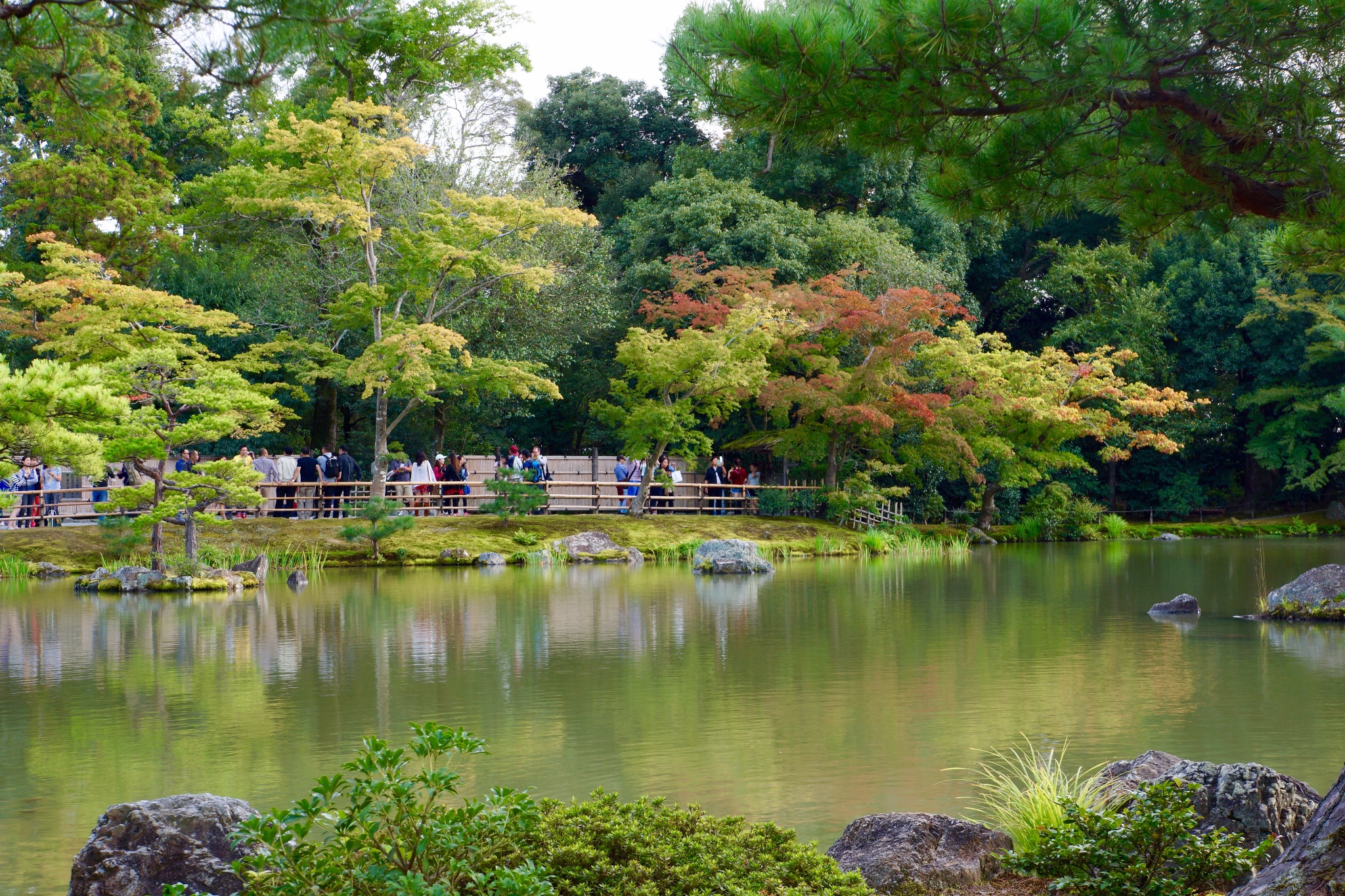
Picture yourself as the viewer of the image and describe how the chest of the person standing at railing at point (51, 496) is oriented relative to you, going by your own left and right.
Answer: facing the viewer

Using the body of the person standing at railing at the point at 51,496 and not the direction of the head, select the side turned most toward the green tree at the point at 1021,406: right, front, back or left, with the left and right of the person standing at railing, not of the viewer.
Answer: left

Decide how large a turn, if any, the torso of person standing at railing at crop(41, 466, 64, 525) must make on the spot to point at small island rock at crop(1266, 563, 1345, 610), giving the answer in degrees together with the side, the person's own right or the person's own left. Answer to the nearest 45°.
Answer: approximately 45° to the person's own left

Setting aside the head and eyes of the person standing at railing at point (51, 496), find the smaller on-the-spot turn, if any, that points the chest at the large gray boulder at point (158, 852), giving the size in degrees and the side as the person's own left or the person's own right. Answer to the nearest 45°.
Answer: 0° — they already face it

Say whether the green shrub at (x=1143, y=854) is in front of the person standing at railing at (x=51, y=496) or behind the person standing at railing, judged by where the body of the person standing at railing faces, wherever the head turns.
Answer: in front

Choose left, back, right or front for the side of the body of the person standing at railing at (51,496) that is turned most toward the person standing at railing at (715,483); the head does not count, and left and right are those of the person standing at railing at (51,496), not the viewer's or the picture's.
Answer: left

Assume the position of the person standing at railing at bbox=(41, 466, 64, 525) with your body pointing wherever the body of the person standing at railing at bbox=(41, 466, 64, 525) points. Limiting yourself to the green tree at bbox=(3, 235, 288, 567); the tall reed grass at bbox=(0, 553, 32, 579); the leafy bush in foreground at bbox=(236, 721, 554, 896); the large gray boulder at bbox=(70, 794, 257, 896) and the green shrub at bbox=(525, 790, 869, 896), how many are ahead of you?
5

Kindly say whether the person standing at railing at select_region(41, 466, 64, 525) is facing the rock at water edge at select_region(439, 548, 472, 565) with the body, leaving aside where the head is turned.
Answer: no

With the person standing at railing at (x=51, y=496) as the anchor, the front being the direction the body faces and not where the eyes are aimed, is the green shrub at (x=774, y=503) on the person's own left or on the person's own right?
on the person's own left

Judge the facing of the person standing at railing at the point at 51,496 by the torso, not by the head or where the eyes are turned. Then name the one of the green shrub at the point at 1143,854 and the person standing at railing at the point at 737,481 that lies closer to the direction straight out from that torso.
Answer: the green shrub

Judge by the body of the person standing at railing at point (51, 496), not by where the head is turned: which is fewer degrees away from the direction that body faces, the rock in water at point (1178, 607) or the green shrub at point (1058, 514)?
the rock in water

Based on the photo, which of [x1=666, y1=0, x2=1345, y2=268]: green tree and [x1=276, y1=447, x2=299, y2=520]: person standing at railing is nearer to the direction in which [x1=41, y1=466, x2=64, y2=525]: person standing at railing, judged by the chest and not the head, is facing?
the green tree
